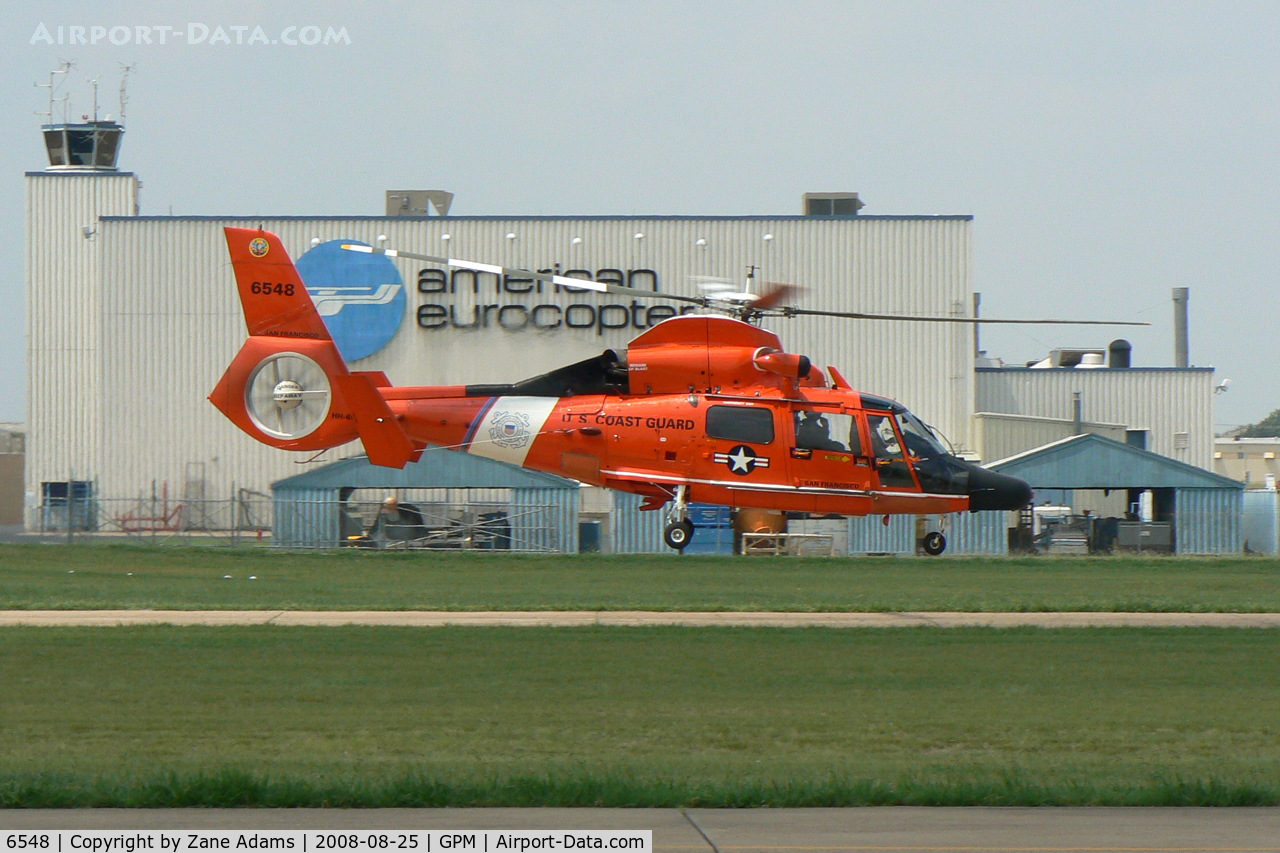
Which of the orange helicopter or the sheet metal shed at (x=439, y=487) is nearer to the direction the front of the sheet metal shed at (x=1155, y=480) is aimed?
the orange helicopter

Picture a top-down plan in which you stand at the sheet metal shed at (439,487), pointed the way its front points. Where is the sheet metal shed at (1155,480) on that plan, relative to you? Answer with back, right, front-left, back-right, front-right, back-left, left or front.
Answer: left

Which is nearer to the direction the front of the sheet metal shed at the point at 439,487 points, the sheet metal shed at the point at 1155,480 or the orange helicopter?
the orange helicopter

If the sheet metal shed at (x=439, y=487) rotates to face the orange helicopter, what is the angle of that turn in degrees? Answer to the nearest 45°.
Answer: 0° — it already faces it

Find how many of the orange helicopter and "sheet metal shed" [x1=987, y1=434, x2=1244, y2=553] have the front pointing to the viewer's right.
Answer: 1

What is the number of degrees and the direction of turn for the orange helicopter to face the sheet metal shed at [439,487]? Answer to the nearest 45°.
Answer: approximately 90° to its left

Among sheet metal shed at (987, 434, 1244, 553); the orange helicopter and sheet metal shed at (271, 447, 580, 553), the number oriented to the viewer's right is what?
1

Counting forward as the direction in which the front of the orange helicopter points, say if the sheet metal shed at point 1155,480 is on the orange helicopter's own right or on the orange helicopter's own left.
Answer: on the orange helicopter's own left

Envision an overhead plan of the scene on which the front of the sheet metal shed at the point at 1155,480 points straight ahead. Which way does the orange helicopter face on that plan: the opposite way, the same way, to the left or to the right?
to the left

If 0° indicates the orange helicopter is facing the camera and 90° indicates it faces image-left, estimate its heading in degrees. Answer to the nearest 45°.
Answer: approximately 270°

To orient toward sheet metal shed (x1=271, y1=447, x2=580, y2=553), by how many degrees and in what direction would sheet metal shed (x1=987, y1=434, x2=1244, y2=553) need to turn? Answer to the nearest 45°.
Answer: approximately 90° to its right

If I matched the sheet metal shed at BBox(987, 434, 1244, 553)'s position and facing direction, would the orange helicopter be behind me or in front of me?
in front

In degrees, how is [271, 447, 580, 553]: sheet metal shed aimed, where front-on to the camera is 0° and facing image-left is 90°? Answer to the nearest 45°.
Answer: approximately 0°
